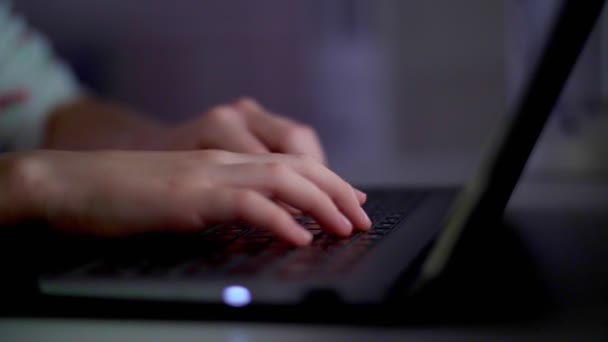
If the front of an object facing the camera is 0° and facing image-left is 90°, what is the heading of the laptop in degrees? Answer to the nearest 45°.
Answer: approximately 90°
